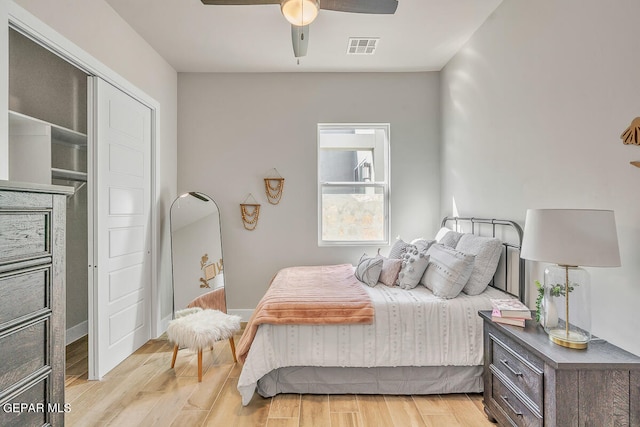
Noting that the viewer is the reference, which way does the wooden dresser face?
facing the viewer and to the right of the viewer

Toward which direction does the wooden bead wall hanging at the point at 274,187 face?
toward the camera

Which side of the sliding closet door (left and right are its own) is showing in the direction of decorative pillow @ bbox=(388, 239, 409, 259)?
front

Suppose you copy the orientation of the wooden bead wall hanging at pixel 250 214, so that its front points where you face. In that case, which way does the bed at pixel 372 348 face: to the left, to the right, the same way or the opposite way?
to the right

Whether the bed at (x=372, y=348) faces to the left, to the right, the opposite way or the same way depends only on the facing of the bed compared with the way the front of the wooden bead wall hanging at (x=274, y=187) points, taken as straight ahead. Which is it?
to the right

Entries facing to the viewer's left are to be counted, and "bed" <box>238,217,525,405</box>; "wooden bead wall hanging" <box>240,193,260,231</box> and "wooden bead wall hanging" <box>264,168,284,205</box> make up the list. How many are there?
1

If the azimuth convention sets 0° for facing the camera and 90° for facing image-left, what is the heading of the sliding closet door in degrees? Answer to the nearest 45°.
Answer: approximately 315°

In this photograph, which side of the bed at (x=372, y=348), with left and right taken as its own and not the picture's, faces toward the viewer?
left

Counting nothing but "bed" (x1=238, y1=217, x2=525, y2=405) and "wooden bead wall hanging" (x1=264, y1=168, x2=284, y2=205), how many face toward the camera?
1

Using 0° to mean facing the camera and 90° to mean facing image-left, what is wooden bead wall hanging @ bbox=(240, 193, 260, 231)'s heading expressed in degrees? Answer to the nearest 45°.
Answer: approximately 0°

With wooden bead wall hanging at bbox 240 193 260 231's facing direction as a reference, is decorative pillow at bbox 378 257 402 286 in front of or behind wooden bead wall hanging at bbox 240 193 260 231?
in front

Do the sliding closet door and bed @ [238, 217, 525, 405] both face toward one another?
yes

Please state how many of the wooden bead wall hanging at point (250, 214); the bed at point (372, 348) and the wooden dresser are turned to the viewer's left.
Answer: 1

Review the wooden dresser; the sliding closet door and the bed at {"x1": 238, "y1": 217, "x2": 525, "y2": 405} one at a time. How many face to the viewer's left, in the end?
1

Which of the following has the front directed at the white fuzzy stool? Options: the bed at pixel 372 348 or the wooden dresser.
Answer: the bed
